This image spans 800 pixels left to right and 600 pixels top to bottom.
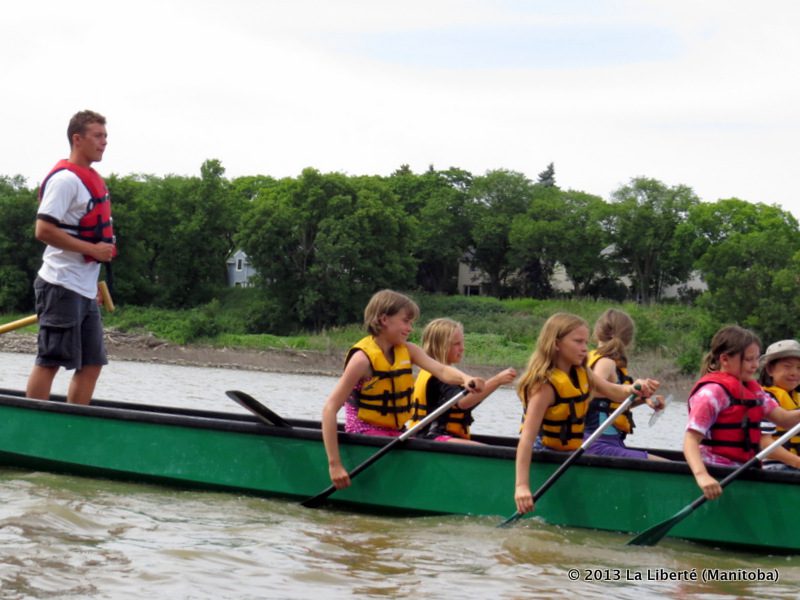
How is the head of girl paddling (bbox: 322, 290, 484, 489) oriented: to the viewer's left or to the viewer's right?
to the viewer's right

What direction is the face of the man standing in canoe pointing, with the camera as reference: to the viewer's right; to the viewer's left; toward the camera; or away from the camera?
to the viewer's right

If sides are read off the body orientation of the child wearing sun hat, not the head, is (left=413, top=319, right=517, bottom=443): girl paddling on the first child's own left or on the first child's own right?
on the first child's own right
